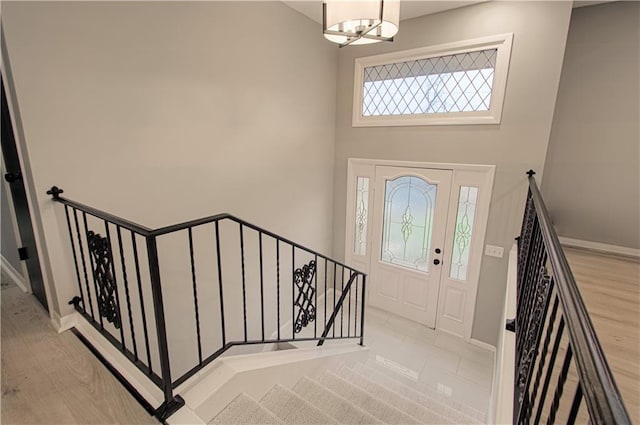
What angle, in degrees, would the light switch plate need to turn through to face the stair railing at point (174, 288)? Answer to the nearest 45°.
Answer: approximately 45° to its right

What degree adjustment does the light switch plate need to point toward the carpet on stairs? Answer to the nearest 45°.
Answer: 0° — it already faces it

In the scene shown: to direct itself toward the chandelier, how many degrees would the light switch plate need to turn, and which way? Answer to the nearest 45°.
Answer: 0° — it already faces it

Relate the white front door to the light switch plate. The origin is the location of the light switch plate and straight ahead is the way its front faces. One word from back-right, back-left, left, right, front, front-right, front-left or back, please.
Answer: right

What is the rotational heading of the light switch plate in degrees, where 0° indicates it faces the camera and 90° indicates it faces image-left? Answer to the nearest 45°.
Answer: approximately 0°

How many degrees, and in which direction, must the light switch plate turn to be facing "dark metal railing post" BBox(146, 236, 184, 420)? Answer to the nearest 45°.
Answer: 0° — it already faces it
